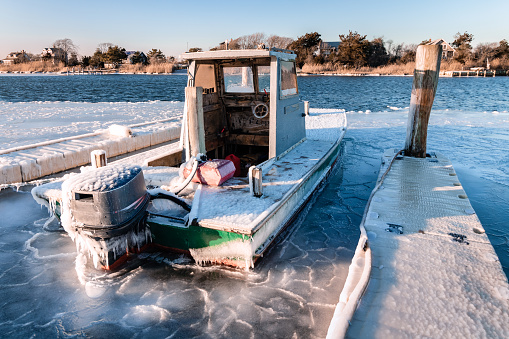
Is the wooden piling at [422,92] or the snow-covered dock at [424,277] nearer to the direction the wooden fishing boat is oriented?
the wooden piling

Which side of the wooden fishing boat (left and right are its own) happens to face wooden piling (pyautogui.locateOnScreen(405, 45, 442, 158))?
right

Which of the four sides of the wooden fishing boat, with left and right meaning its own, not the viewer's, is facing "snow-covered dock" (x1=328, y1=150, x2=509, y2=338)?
right

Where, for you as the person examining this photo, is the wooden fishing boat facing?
facing away from the viewer and to the right of the viewer

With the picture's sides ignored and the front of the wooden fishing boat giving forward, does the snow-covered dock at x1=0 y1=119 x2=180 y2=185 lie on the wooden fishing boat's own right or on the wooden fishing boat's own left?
on the wooden fishing boat's own left
